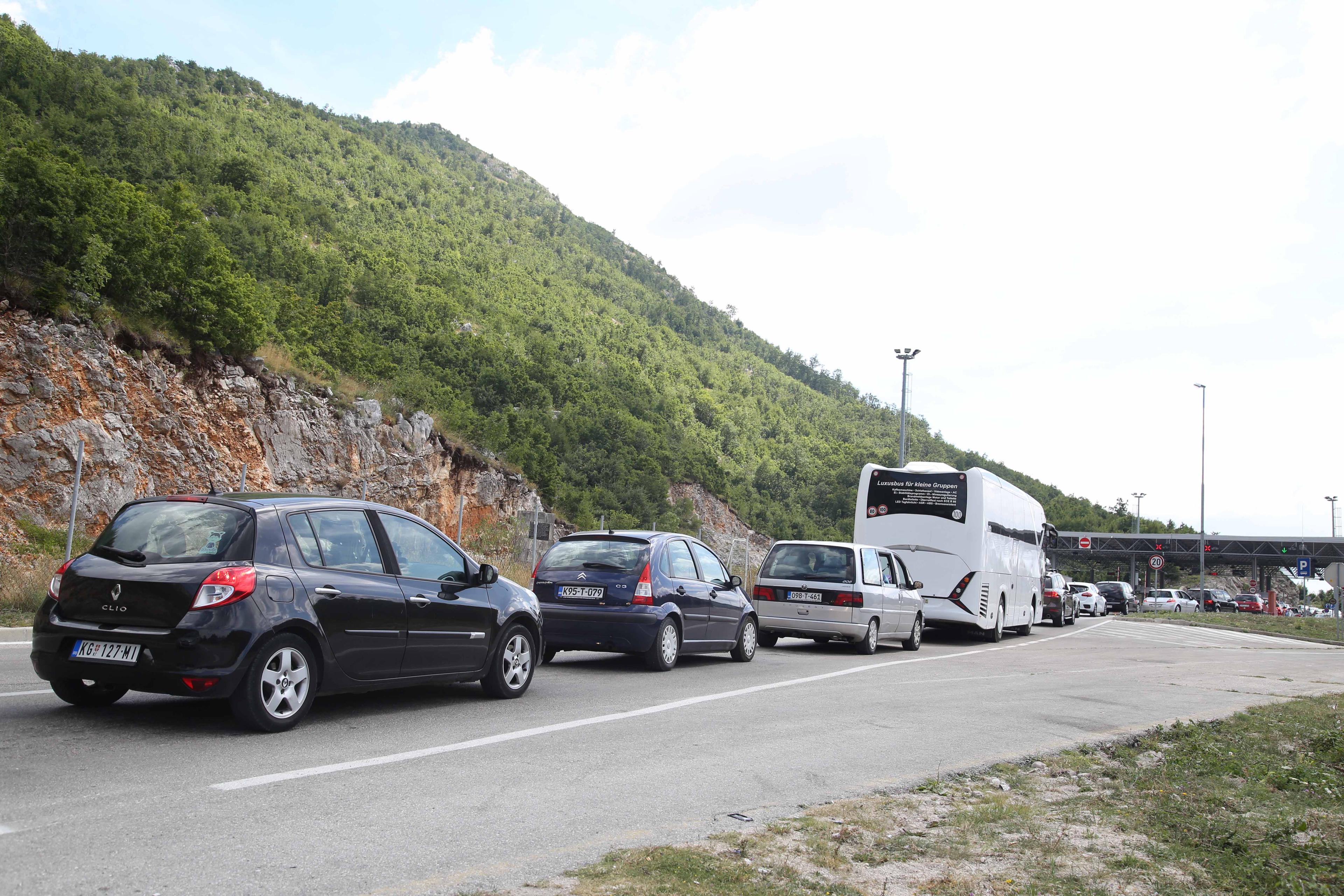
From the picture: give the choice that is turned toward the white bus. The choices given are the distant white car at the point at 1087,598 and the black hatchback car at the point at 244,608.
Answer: the black hatchback car

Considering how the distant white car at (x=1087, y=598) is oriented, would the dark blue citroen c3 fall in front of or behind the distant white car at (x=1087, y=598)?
behind

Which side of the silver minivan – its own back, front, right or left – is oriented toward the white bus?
front

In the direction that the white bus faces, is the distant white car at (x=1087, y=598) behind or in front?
in front

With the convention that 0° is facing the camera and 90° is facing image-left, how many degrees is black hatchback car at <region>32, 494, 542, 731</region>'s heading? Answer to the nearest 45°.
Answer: approximately 225°

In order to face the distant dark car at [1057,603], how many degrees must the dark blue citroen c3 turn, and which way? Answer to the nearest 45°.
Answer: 0° — it already faces it

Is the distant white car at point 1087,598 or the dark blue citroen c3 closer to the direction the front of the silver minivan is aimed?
the distant white car

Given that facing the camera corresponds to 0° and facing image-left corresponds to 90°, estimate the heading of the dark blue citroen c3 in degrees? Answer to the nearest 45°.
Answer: approximately 225°

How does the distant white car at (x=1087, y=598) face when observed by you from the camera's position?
facing away from the viewer and to the right of the viewer

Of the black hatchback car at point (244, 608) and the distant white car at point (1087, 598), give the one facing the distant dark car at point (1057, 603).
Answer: the black hatchback car

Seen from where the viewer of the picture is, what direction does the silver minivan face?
facing away from the viewer and to the right of the viewer

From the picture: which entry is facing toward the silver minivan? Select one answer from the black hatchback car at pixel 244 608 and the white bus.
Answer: the black hatchback car

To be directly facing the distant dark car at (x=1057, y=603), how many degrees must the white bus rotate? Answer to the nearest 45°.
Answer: approximately 45° to its left

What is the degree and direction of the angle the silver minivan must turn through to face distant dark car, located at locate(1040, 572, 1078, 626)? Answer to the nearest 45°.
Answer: approximately 45° to its left

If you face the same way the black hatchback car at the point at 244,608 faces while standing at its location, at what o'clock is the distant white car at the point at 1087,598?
The distant white car is roughly at 12 o'clock from the black hatchback car.

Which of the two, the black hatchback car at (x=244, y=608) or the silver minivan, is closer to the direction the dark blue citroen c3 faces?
the silver minivan
